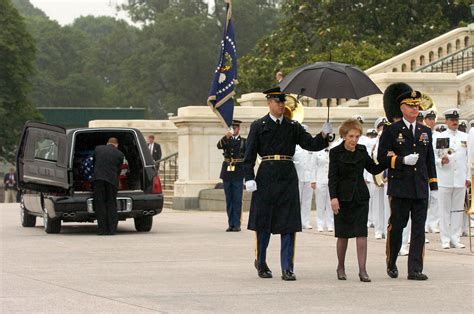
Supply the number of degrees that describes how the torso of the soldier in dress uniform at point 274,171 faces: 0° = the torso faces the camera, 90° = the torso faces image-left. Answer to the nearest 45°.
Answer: approximately 0°

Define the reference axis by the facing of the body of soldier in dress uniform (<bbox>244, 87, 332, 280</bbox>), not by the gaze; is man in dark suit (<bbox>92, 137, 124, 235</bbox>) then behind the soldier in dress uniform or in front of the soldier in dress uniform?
behind

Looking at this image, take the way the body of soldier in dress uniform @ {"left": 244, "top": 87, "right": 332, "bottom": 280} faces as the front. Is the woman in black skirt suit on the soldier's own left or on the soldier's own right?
on the soldier's own left

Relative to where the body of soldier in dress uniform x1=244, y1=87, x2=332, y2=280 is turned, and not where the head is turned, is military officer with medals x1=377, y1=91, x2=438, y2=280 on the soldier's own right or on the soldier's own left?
on the soldier's own left
